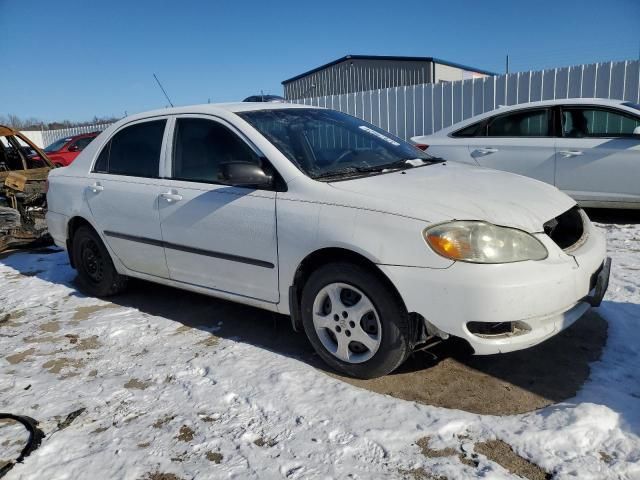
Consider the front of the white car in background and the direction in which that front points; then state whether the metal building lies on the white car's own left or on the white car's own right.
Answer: on the white car's own left

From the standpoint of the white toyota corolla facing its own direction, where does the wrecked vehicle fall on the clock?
The wrecked vehicle is roughly at 6 o'clock from the white toyota corolla.

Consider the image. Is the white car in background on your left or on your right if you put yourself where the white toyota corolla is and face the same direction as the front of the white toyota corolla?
on your left

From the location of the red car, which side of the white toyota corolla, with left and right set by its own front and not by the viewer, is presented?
back

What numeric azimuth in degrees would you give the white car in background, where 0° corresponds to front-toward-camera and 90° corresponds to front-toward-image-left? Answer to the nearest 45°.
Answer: approximately 270°

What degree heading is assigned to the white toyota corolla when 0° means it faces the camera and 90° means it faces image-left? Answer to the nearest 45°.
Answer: approximately 315°
